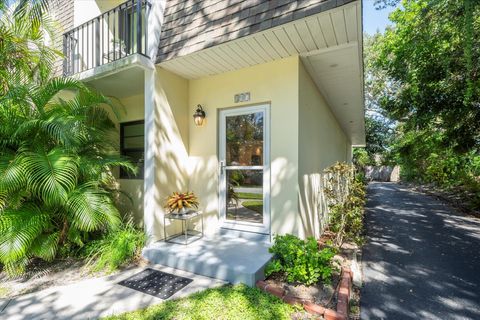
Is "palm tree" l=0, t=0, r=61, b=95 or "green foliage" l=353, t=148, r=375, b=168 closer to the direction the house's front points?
the palm tree

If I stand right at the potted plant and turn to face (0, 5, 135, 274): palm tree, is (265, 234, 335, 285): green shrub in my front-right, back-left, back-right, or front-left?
back-left

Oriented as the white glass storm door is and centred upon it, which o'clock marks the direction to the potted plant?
The potted plant is roughly at 1 o'clock from the white glass storm door.

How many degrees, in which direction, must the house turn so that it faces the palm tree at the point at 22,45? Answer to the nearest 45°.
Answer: approximately 45° to its right

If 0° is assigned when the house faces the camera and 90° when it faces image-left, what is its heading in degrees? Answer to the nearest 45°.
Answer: approximately 45°
